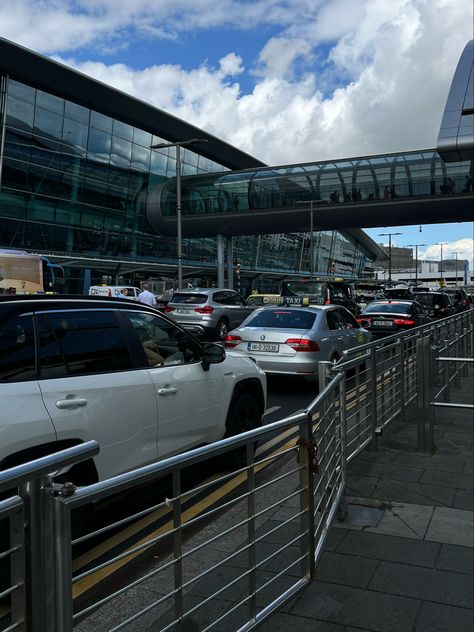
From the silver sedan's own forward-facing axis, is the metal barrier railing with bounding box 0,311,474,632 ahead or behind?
behind

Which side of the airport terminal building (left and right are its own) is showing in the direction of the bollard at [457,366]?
front

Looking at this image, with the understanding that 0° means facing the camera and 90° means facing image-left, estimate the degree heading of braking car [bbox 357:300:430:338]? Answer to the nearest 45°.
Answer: approximately 225°

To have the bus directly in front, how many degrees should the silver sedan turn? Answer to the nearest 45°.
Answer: approximately 90° to its left

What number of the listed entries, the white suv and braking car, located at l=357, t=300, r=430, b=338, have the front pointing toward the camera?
0

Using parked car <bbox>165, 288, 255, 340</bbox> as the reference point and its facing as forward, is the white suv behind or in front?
behind

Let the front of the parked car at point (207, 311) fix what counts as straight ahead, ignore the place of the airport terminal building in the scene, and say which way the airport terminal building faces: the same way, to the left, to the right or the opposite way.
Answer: to the right

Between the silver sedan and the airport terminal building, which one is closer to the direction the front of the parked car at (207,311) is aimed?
the airport terminal building

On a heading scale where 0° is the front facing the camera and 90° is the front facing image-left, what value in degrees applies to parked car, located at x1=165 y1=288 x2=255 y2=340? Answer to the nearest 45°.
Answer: approximately 225°

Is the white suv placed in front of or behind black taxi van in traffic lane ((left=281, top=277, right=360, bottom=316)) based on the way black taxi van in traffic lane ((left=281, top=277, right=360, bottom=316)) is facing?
behind

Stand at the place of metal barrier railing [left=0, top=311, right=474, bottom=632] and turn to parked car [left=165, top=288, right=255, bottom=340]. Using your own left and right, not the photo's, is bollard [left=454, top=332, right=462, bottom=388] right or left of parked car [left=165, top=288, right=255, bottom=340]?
right

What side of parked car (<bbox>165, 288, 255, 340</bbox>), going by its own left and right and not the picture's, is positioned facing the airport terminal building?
left

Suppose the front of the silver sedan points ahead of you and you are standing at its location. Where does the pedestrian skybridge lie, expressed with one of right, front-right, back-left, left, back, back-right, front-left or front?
front-left
